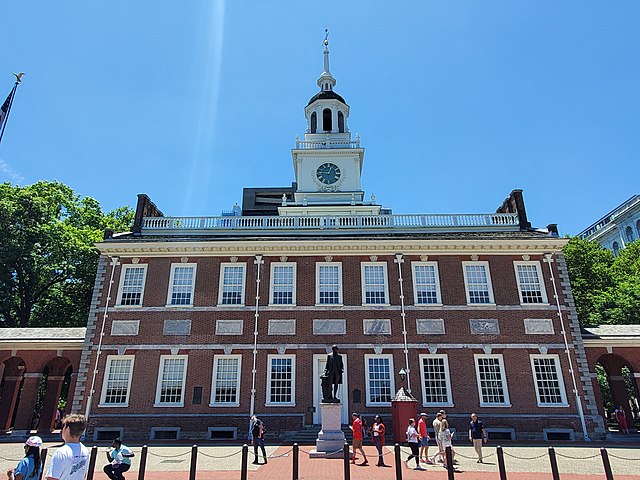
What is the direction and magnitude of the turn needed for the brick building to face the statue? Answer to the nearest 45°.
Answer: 0° — it already faces it

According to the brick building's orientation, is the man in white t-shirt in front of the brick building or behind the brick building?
in front

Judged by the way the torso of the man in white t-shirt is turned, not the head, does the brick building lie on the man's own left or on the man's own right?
on the man's own right

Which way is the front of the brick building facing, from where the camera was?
facing the viewer

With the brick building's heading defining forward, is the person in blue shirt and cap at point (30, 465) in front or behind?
in front

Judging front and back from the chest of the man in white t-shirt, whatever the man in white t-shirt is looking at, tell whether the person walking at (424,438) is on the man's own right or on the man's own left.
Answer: on the man's own right

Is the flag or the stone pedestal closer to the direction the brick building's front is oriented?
the stone pedestal

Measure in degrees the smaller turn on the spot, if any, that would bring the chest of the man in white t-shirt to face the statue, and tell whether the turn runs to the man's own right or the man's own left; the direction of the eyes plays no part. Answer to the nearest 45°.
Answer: approximately 90° to the man's own right

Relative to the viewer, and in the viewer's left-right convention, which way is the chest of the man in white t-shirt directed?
facing away from the viewer and to the left of the viewer

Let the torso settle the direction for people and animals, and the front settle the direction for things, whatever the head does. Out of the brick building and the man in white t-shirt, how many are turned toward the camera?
1
